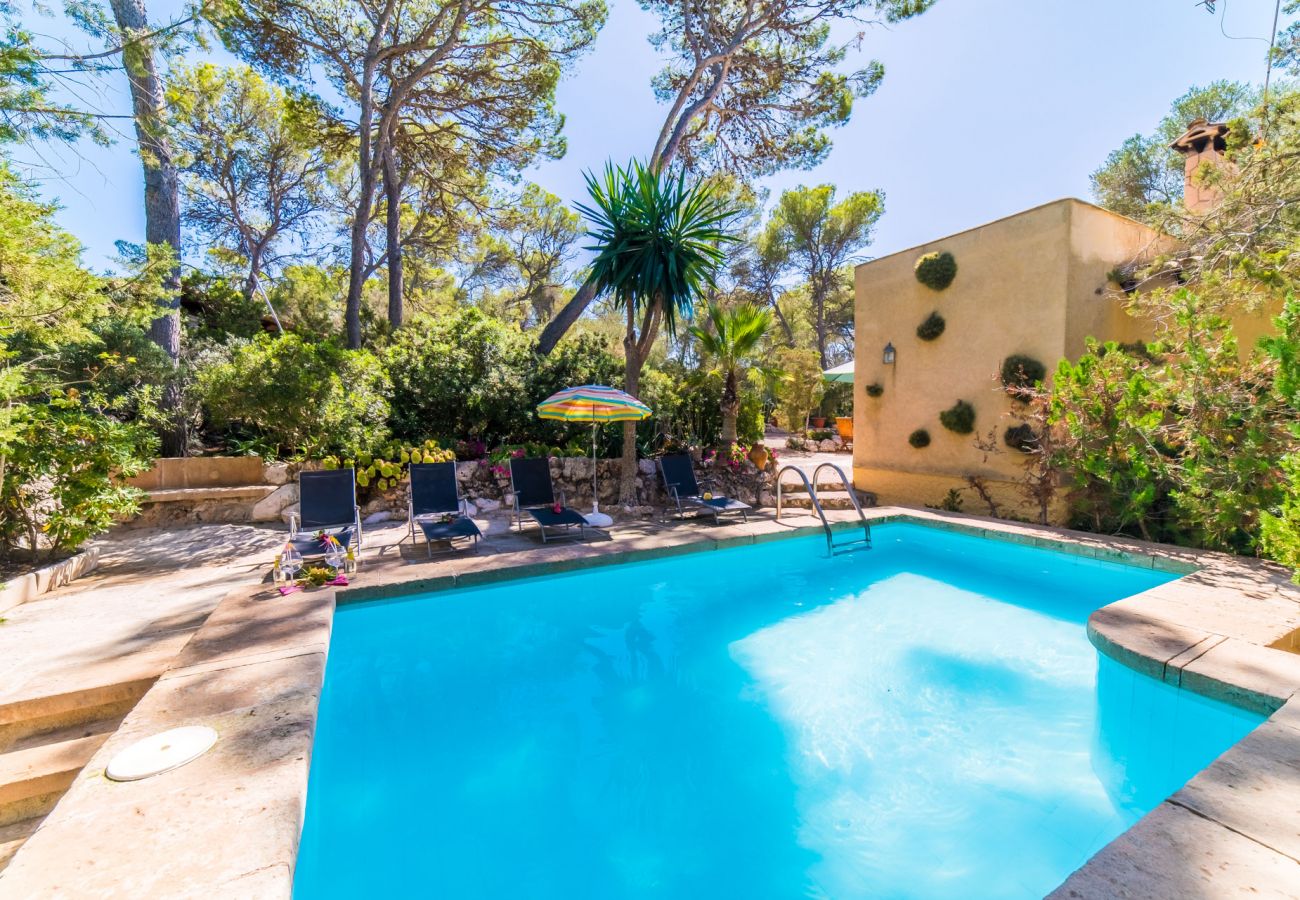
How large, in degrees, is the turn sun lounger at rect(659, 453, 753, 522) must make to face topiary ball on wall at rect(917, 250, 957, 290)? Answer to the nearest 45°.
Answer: approximately 45° to its left

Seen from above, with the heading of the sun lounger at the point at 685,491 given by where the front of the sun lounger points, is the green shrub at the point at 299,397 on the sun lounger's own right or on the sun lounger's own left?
on the sun lounger's own right

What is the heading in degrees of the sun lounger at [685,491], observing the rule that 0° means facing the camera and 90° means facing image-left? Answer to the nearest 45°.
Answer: approximately 315°

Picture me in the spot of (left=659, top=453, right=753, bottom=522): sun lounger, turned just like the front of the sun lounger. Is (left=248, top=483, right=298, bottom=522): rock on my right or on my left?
on my right

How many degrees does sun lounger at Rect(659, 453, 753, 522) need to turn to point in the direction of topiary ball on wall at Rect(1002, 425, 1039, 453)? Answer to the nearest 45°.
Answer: approximately 45° to its left

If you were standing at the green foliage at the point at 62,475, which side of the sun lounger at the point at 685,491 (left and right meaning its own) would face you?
right

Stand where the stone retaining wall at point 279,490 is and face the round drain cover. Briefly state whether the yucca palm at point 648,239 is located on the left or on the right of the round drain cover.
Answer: left

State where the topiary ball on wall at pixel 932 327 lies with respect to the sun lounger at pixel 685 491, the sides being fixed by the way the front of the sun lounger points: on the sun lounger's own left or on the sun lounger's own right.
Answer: on the sun lounger's own left

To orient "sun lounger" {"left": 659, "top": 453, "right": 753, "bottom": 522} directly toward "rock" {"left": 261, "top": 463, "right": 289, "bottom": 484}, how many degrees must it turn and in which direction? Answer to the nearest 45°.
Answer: approximately 135° to its right

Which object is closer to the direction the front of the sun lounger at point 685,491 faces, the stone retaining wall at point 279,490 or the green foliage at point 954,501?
the green foliage
